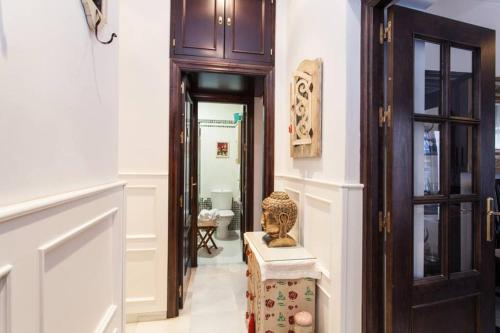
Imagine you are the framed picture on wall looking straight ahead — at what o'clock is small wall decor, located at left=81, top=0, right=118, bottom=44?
The small wall decor is roughly at 12 o'clock from the framed picture on wall.

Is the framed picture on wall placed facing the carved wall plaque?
yes

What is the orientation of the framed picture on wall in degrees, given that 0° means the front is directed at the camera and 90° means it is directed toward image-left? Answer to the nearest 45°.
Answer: approximately 0°

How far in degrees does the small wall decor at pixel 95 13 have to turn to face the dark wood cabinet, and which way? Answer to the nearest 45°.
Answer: approximately 90° to its left

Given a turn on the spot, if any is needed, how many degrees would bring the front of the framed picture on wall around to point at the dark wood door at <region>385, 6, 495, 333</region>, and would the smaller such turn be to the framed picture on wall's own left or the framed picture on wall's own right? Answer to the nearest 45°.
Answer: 0° — it already faces it

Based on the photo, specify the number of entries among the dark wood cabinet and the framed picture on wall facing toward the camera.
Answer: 2

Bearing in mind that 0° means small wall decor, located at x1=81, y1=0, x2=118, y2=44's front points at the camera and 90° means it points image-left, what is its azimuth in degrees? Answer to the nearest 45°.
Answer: approximately 315°

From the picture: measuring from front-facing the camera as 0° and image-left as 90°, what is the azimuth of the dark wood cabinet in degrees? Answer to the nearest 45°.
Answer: approximately 0°

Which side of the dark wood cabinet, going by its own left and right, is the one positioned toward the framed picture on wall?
back
